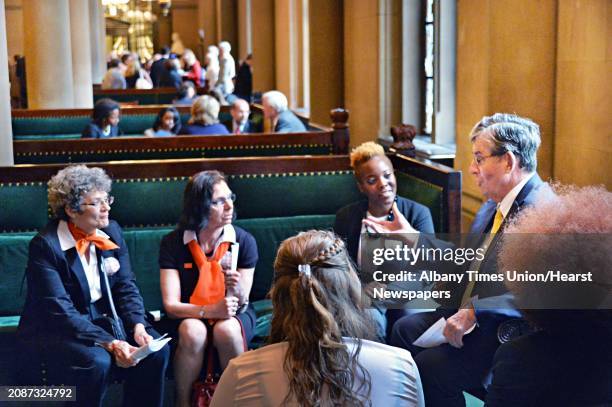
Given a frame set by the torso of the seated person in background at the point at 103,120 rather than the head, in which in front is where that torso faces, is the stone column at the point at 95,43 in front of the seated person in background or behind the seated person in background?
behind

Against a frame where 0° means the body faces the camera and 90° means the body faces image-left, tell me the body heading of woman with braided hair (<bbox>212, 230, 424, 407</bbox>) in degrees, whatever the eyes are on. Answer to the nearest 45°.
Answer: approximately 180°

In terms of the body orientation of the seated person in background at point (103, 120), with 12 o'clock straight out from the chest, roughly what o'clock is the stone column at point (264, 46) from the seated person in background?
The stone column is roughly at 8 o'clock from the seated person in background.

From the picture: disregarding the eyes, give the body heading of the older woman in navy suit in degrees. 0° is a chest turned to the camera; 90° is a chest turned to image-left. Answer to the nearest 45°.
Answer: approximately 315°

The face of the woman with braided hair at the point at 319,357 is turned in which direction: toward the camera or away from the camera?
away from the camera

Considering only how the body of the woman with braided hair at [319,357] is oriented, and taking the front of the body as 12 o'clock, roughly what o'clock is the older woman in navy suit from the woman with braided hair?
The older woman in navy suit is roughly at 11 o'clock from the woman with braided hair.

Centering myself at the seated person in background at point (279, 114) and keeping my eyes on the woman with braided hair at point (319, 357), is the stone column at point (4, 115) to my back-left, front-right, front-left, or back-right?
front-right
